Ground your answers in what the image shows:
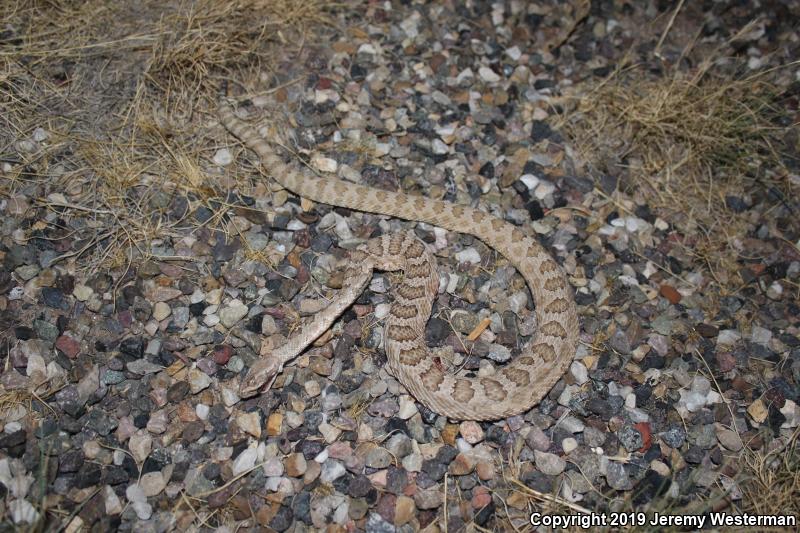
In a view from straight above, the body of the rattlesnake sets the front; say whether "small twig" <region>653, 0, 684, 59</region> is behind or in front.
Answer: behind

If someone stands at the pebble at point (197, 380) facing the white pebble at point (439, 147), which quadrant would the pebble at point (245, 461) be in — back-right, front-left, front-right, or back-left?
back-right

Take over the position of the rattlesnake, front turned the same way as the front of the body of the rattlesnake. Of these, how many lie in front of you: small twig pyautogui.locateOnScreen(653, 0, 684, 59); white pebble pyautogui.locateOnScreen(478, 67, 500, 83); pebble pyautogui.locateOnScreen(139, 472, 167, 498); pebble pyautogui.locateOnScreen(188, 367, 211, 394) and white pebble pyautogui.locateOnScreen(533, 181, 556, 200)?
2

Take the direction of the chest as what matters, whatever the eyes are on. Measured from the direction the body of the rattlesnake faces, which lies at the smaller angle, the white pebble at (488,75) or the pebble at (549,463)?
the pebble

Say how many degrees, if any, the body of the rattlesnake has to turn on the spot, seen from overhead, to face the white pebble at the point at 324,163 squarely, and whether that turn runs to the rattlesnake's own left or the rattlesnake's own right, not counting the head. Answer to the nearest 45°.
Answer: approximately 90° to the rattlesnake's own right

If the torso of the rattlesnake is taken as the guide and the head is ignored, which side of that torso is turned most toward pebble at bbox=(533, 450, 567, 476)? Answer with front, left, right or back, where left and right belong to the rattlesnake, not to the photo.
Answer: left

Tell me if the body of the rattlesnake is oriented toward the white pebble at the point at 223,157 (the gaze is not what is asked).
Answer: no

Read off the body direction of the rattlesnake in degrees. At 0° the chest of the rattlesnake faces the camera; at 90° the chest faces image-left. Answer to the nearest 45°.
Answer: approximately 45°

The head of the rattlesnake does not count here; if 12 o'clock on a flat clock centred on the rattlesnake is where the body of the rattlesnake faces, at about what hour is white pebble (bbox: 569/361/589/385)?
The white pebble is roughly at 8 o'clock from the rattlesnake.

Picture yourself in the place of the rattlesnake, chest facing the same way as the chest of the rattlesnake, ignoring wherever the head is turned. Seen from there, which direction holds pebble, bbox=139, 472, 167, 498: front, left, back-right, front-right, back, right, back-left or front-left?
front

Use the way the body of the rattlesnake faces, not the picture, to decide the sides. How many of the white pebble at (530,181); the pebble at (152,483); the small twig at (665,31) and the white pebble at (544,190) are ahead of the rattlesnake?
1

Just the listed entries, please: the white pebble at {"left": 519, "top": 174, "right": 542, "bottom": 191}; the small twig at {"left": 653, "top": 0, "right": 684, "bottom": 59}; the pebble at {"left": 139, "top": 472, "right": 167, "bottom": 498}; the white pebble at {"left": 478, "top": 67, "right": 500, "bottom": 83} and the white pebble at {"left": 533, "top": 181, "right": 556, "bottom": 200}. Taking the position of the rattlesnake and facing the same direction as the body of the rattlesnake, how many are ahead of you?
1

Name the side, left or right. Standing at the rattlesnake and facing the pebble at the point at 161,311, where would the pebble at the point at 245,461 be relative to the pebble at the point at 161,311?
left

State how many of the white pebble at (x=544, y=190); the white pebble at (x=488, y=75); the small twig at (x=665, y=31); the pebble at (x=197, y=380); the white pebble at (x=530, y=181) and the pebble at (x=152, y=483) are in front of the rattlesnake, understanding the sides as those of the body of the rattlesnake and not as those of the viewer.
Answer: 2

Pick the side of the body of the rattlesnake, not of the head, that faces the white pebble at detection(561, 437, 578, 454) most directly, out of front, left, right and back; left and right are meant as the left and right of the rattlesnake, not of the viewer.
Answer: left

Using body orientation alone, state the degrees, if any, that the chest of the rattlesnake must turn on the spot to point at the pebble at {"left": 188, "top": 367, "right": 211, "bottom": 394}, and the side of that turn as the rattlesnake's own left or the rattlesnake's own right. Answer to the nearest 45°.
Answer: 0° — it already faces it

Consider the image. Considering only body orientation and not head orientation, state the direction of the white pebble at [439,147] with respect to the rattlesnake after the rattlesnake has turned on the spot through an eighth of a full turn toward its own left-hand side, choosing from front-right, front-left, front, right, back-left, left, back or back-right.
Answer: back

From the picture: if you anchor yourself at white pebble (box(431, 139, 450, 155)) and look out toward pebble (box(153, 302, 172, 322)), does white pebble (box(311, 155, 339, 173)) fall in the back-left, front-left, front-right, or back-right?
front-right

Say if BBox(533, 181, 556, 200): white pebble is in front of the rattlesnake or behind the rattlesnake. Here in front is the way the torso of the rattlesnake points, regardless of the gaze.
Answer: behind

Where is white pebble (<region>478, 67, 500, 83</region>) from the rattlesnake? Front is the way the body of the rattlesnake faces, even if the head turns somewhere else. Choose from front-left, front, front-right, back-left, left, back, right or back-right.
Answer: back-right

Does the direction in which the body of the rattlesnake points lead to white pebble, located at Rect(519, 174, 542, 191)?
no
